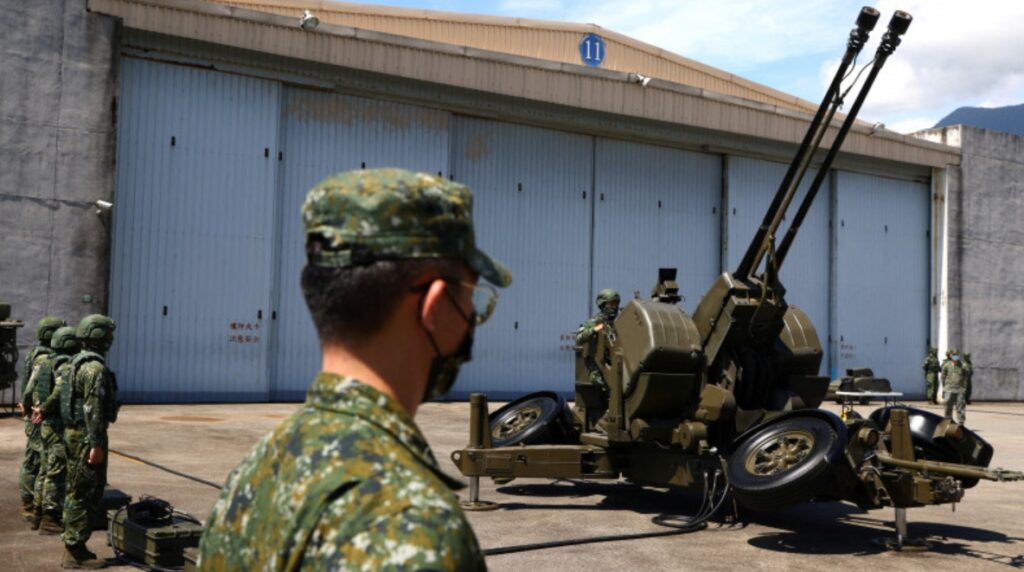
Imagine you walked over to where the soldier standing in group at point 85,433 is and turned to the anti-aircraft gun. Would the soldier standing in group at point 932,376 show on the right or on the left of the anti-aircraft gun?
left

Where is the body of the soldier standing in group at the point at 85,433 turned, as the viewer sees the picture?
to the viewer's right

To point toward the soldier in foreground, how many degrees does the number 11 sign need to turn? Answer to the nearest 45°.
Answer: approximately 45° to its right

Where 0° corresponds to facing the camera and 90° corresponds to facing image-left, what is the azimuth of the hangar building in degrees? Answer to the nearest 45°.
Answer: approximately 315°

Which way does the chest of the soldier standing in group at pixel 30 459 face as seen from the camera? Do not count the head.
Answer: to the viewer's right

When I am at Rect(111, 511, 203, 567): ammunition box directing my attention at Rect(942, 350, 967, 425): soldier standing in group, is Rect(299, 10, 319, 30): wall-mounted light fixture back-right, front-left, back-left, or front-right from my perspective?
front-left

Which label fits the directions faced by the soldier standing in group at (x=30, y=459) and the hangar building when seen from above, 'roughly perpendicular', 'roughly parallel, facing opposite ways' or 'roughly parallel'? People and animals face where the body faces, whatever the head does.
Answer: roughly perpendicular

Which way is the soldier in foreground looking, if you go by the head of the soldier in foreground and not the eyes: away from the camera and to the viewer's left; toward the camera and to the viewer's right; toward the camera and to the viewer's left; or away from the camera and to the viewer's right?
away from the camera and to the viewer's right

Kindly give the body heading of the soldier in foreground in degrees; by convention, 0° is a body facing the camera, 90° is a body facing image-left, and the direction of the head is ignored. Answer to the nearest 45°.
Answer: approximately 225°

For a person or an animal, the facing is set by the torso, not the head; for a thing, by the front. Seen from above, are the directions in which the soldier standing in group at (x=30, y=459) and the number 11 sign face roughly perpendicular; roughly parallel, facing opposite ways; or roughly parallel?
roughly perpendicular

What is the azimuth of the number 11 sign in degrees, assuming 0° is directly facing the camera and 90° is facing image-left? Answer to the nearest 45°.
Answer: approximately 315°

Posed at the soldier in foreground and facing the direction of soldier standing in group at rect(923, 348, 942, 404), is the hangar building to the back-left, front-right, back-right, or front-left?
front-left
